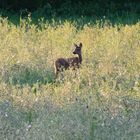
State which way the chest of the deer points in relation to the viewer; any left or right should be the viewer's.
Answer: facing to the right of the viewer
